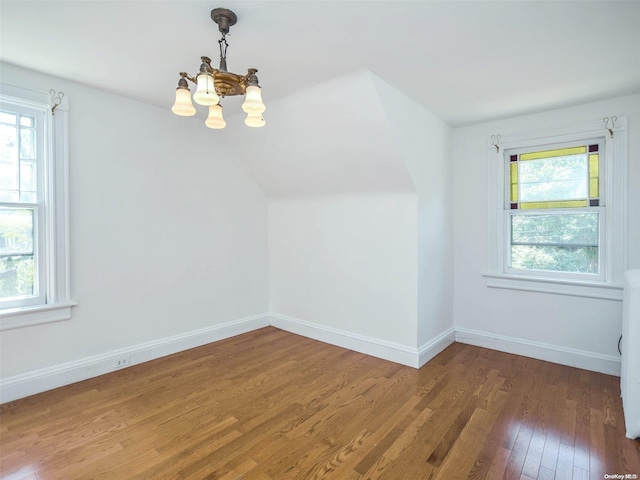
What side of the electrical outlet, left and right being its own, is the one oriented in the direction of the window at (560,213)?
front

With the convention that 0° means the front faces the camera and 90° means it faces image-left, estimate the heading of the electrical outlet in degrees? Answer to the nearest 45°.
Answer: approximately 315°

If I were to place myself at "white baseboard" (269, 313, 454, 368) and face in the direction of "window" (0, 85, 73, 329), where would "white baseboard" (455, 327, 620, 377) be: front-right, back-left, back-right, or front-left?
back-left

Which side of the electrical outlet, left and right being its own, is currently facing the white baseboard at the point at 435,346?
front

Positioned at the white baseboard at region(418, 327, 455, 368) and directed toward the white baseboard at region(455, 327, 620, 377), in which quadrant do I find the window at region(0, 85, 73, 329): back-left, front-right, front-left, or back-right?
back-right
